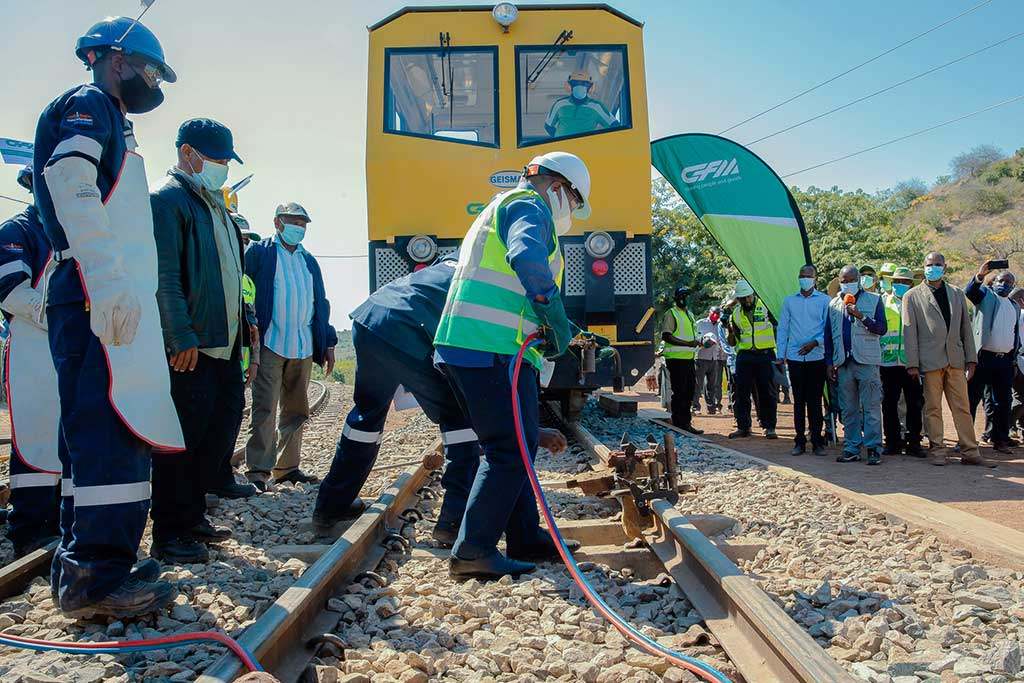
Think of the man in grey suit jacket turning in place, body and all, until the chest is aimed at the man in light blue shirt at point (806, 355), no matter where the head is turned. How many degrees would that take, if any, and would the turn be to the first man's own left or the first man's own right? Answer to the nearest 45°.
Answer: approximately 90° to the first man's own right

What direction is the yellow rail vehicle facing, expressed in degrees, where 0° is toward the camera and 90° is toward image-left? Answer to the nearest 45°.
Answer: approximately 0°

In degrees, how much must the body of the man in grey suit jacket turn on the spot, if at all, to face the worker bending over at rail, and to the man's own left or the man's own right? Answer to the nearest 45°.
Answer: approximately 45° to the man's own right

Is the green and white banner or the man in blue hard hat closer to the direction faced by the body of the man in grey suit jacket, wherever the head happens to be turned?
the man in blue hard hat

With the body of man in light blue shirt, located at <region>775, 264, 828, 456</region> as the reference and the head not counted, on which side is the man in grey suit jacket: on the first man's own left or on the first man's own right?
on the first man's own left

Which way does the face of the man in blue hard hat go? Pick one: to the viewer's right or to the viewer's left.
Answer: to the viewer's right
